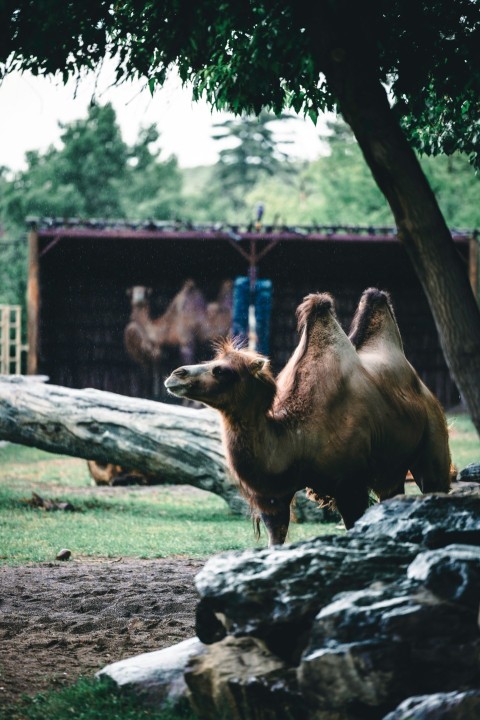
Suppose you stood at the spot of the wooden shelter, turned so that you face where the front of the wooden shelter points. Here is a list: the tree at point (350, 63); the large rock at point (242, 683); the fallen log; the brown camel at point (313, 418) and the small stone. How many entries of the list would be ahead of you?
5

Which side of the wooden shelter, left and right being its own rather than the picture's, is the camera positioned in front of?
front

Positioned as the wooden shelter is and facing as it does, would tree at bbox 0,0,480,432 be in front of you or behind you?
in front

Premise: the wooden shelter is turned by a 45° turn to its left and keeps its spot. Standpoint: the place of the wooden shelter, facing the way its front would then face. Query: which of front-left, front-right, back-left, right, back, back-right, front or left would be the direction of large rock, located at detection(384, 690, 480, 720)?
front-right

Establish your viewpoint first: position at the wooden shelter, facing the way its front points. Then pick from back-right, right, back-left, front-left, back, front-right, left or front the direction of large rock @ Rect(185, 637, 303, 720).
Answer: front

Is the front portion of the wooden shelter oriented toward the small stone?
yes

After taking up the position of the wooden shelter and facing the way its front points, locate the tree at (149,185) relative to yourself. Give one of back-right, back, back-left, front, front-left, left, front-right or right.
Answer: back

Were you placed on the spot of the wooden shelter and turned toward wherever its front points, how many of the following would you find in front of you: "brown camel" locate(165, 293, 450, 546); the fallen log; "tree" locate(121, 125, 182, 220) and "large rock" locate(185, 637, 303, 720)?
3

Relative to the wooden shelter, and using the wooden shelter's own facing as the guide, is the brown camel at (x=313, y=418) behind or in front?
in front

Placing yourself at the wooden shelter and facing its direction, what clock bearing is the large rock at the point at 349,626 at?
The large rock is roughly at 12 o'clock from the wooden shelter.

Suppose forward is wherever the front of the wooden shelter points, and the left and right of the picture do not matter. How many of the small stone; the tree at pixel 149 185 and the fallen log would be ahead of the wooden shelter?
2

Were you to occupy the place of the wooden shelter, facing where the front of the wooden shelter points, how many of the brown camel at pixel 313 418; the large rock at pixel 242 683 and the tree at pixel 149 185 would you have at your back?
1
